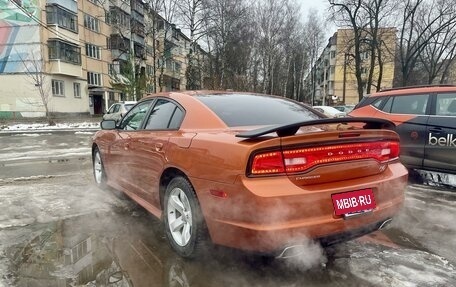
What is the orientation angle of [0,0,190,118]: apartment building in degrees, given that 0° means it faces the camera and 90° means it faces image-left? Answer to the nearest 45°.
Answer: approximately 315°

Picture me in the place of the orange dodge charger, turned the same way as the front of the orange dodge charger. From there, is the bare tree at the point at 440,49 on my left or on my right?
on my right

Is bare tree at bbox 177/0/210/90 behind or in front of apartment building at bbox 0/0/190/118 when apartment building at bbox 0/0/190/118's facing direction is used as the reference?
in front

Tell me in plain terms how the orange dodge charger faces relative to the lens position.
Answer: facing away from the viewer and to the left of the viewer

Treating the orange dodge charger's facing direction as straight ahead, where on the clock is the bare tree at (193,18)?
The bare tree is roughly at 1 o'clock from the orange dodge charger.

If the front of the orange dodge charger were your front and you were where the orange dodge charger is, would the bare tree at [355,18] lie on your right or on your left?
on your right

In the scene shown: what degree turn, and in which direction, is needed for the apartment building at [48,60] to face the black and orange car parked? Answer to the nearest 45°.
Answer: approximately 45° to its right

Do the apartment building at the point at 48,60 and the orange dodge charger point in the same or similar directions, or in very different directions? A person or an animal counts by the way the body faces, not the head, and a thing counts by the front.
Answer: very different directions
